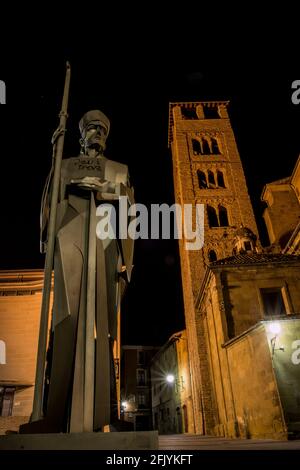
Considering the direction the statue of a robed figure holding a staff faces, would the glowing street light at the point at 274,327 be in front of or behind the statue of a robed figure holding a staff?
behind

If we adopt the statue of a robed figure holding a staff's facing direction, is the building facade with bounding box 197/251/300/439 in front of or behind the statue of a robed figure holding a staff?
behind

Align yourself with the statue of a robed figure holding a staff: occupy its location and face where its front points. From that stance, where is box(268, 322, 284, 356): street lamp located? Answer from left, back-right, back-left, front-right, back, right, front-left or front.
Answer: back-left

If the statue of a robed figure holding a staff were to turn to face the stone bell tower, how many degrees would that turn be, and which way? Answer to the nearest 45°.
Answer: approximately 135° to its left

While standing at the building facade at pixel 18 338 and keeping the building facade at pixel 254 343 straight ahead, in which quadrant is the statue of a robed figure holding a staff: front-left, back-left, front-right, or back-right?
front-right

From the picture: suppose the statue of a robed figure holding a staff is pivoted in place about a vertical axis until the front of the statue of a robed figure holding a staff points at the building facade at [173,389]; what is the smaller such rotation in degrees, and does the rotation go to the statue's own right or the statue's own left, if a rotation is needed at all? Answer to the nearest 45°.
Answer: approximately 180°

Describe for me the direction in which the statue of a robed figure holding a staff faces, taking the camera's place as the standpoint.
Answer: facing the viewer

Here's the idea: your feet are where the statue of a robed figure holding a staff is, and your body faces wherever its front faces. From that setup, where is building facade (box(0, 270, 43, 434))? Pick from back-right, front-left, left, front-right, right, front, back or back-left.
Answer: back
